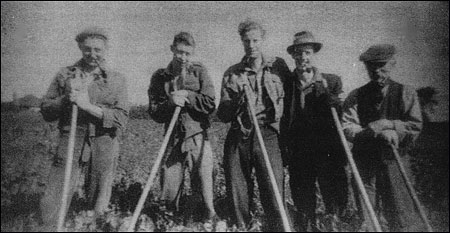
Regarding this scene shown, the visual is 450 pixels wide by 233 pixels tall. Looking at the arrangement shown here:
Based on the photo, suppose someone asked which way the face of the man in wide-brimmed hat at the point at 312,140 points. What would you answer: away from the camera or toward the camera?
toward the camera

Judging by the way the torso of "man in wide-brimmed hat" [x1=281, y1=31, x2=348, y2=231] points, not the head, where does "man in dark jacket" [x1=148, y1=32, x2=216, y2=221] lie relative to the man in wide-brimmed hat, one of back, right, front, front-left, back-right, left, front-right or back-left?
right

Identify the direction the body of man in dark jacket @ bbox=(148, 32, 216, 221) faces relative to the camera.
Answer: toward the camera

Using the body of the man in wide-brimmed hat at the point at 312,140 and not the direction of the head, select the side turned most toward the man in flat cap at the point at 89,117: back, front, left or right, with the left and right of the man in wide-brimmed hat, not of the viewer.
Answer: right

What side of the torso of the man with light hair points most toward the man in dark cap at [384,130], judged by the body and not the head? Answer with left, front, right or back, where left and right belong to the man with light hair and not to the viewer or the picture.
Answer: left

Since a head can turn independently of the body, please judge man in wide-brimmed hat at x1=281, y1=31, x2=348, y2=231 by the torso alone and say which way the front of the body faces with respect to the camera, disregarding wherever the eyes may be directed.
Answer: toward the camera

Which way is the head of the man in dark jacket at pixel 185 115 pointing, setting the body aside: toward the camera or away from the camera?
toward the camera

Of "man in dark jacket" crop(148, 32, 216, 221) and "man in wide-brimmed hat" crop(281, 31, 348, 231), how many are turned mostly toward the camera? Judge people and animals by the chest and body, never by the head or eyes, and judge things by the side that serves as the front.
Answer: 2

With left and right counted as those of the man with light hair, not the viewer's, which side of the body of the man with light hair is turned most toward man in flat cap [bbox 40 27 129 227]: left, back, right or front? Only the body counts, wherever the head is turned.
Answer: right

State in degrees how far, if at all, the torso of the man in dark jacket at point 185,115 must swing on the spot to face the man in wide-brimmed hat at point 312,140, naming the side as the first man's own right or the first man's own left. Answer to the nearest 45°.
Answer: approximately 90° to the first man's own left

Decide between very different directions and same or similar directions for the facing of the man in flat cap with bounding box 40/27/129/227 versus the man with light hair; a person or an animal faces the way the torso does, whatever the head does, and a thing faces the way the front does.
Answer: same or similar directions
